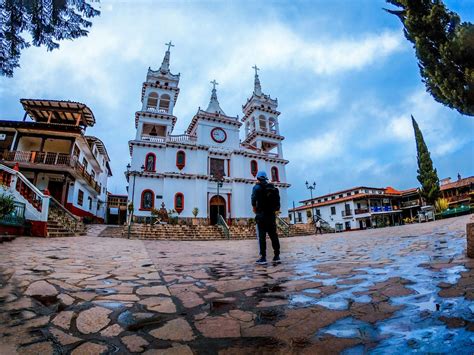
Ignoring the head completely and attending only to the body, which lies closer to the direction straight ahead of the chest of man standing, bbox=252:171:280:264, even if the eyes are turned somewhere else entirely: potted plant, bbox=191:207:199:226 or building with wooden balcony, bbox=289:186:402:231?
the potted plant

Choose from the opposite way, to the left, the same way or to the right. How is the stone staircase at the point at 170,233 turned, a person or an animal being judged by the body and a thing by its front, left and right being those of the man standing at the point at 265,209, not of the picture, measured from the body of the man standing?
the opposite way

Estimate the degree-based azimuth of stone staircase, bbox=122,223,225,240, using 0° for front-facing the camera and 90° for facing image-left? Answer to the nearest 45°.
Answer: approximately 0°

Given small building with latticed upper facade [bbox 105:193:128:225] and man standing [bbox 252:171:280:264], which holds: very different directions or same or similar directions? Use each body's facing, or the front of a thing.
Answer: very different directions

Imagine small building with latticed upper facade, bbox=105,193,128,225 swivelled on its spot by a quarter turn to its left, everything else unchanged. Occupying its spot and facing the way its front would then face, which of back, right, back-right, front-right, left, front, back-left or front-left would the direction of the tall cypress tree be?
front-right

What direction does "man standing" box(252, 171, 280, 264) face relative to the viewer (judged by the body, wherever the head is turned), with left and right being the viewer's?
facing away from the viewer and to the left of the viewer

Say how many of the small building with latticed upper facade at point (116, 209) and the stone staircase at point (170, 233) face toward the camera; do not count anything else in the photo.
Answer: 2

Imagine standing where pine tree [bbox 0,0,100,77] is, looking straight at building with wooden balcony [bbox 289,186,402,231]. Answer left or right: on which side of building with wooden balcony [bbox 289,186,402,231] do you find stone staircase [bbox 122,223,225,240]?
left

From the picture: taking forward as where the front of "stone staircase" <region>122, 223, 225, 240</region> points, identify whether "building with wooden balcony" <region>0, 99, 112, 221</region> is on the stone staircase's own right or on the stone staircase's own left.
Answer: on the stone staircase's own right

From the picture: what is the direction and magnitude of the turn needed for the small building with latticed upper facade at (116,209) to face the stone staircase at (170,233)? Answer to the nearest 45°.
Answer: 0° — it already faces it
